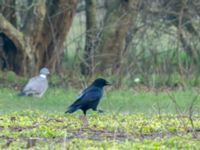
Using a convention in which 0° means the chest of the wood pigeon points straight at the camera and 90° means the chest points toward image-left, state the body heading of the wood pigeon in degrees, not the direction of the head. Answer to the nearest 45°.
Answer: approximately 270°

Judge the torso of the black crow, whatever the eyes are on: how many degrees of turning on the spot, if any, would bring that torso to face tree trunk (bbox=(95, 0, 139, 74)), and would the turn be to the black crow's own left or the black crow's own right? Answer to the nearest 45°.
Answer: approximately 90° to the black crow's own left

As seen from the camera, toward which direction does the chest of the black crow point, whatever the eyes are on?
to the viewer's right

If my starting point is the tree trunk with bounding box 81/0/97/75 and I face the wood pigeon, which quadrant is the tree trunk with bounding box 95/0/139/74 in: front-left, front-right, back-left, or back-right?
back-left

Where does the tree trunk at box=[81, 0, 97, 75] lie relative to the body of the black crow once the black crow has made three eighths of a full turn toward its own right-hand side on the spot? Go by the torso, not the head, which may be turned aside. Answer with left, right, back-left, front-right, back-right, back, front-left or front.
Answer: back-right

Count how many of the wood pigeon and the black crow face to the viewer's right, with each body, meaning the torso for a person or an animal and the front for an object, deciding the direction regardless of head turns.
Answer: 2

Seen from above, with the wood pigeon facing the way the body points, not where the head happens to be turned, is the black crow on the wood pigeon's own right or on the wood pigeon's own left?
on the wood pigeon's own right

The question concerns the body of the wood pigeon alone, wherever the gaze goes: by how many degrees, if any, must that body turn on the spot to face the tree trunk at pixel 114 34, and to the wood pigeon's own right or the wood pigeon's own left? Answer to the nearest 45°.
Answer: approximately 45° to the wood pigeon's own left
